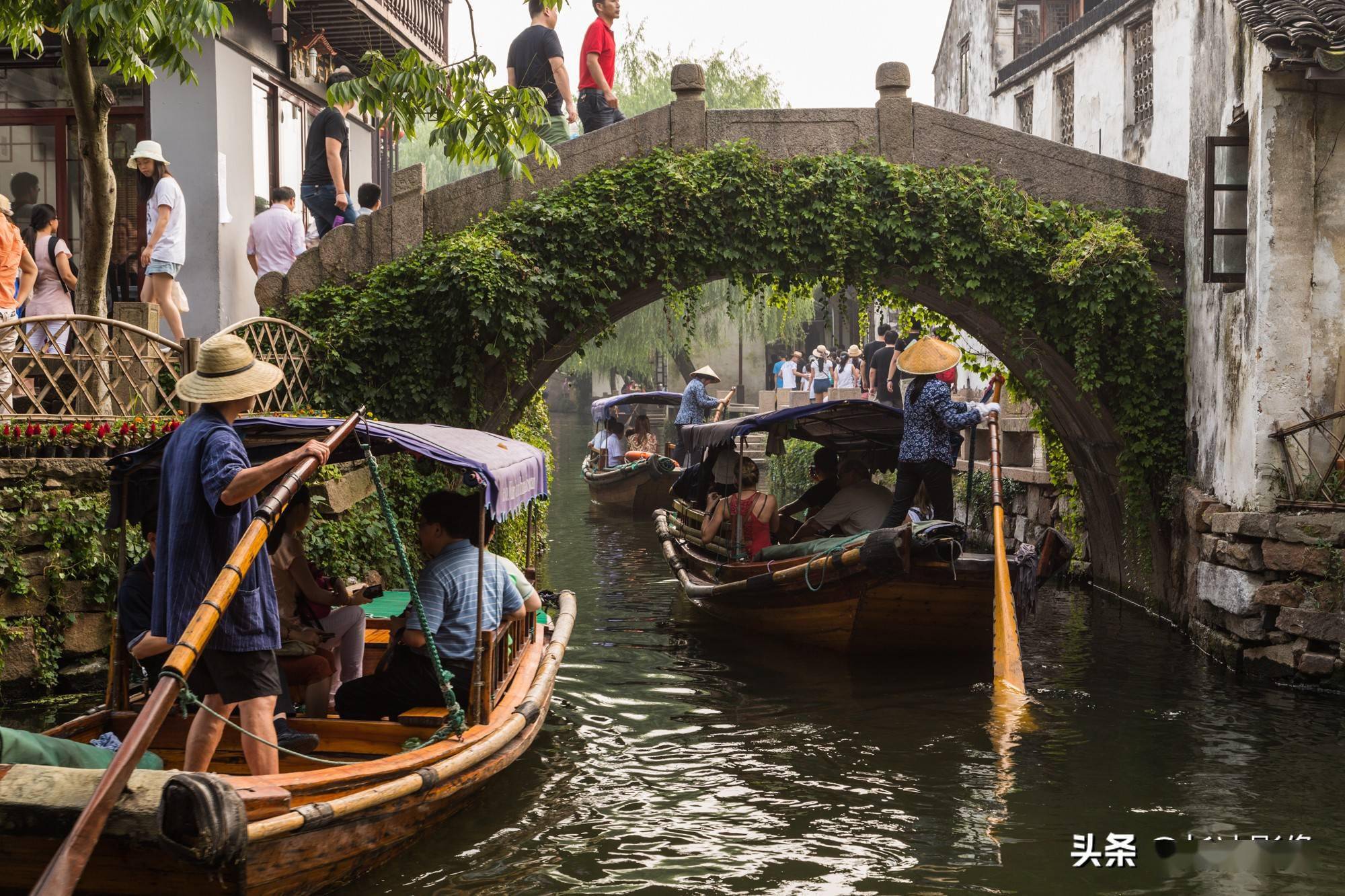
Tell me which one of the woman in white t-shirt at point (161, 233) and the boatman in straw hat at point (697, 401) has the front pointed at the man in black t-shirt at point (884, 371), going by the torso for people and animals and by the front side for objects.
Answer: the boatman in straw hat

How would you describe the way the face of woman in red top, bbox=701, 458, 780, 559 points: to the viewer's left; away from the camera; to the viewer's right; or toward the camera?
away from the camera

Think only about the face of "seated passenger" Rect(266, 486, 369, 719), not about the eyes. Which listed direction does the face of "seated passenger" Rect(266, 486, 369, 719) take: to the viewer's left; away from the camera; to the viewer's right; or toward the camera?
to the viewer's right

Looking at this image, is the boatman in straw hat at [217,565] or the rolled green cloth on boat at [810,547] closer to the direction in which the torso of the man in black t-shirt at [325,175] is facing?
the rolled green cloth on boat

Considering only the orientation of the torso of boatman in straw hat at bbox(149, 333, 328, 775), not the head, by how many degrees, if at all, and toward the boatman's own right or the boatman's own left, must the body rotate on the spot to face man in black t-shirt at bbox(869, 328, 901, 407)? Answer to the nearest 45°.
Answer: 0° — they already face them

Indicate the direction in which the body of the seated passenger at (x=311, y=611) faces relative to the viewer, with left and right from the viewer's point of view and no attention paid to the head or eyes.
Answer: facing to the right of the viewer

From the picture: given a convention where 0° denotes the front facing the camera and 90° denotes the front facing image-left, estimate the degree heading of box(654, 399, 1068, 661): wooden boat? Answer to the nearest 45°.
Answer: approximately 135°

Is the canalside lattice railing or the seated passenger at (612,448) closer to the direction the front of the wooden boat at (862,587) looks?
the seated passenger
